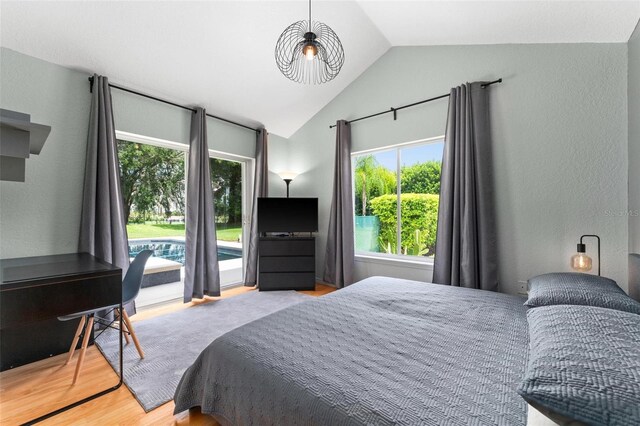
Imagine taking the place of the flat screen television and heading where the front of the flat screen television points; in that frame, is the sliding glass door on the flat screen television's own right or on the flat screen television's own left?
on the flat screen television's own right

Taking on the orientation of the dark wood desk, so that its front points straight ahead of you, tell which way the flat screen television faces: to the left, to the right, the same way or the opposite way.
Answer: to the right

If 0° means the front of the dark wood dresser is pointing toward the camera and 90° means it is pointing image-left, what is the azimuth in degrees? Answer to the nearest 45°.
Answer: approximately 0°

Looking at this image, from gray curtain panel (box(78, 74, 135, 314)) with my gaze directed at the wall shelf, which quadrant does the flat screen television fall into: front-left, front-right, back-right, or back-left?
back-left

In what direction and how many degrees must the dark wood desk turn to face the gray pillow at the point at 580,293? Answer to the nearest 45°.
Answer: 0° — it already faces it

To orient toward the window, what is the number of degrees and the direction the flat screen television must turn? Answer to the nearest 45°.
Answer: approximately 90° to its left

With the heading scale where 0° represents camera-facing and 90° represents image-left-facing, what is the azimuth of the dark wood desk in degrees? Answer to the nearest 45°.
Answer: approximately 315°

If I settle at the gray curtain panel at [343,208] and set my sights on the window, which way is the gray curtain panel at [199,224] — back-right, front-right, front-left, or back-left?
back-right

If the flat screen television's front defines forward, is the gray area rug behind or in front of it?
in front

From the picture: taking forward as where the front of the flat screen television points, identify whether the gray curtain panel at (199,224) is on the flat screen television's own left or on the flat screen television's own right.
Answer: on the flat screen television's own right

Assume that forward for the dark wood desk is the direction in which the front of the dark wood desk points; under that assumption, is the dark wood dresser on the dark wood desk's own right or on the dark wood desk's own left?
on the dark wood desk's own left

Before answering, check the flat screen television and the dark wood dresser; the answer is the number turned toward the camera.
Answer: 2
